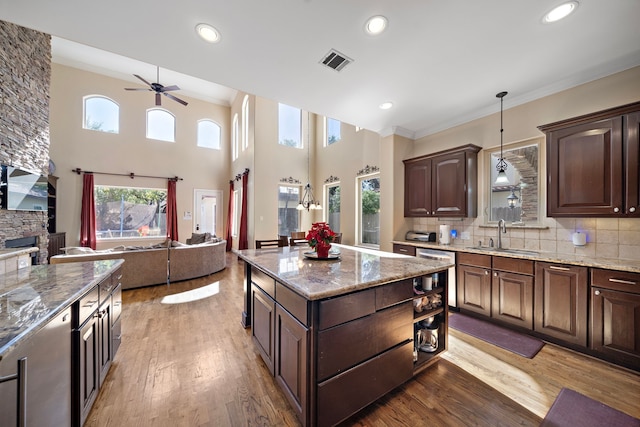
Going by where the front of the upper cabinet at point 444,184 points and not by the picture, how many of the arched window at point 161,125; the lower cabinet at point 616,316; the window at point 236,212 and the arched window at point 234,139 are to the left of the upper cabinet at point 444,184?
1

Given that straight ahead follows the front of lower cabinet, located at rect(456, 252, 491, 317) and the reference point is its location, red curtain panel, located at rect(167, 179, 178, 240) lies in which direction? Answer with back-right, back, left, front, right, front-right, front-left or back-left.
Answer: front-right

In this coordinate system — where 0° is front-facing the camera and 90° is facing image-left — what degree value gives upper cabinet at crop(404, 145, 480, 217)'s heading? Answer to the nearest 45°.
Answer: approximately 45°

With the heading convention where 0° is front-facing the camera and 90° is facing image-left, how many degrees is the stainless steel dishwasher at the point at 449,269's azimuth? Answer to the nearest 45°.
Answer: approximately 45°

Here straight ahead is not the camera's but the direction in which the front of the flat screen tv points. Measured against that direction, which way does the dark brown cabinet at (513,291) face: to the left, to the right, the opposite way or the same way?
the opposite way

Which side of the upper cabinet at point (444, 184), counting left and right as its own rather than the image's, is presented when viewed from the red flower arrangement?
front

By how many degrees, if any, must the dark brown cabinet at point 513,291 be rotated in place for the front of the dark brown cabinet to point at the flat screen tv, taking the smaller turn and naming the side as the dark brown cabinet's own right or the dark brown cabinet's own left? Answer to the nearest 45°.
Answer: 0° — it already faces it

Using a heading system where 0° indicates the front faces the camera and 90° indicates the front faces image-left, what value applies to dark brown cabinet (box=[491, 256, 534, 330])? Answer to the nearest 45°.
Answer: approximately 45°

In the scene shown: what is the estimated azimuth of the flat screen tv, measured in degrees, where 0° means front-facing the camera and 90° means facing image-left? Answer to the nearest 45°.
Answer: approximately 315°

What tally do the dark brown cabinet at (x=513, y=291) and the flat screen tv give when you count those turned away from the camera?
0

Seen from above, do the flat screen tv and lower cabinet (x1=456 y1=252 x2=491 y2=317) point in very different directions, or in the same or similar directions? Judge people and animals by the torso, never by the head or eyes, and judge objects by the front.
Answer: very different directions

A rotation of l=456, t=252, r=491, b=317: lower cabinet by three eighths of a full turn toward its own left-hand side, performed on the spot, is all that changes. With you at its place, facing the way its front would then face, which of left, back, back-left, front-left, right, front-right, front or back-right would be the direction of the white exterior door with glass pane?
back

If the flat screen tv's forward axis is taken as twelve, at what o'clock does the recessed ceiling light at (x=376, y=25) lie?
The recessed ceiling light is roughly at 1 o'clock from the flat screen tv.

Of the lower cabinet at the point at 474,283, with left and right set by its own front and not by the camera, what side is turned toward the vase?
front
